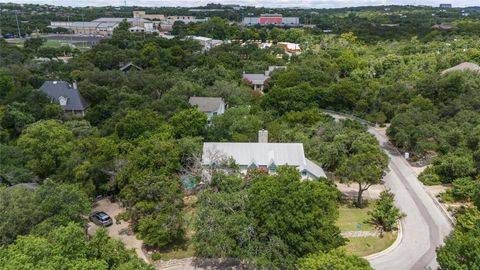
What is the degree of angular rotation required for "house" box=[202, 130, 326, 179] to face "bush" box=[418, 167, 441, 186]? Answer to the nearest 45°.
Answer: approximately 90° to its left

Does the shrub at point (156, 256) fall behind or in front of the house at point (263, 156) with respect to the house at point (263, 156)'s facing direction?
in front

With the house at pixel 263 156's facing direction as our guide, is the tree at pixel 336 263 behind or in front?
in front

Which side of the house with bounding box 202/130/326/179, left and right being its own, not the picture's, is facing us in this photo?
front

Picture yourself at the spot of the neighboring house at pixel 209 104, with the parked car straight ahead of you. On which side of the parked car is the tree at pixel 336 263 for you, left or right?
left

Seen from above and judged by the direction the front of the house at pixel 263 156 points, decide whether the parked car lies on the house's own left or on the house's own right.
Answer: on the house's own right

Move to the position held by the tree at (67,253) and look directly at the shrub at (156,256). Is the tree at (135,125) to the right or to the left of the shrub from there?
left

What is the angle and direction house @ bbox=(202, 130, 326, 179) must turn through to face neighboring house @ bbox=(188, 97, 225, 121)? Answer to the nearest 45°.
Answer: approximately 135° to its right

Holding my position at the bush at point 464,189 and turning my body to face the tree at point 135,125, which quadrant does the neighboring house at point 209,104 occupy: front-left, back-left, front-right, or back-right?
front-right

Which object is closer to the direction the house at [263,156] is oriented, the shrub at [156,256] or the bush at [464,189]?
the shrub

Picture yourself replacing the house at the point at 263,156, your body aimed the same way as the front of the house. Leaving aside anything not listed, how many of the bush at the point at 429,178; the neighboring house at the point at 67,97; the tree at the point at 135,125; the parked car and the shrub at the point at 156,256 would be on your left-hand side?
1

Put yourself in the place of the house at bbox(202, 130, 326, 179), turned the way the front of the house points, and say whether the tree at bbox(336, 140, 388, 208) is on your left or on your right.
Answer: on your left

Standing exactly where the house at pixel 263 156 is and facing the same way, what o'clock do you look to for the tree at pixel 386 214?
The tree is roughly at 10 o'clock from the house.

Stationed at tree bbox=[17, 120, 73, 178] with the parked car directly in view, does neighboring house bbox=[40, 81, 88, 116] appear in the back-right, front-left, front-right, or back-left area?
back-left

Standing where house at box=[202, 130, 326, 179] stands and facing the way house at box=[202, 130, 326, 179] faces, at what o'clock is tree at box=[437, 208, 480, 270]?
The tree is roughly at 11 o'clock from the house.

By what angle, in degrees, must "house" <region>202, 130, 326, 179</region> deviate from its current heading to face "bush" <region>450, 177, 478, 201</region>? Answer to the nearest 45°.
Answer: approximately 90° to its left

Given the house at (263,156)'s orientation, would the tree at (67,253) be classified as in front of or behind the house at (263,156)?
in front

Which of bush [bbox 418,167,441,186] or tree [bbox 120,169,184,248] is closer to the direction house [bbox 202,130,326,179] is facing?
the tree
